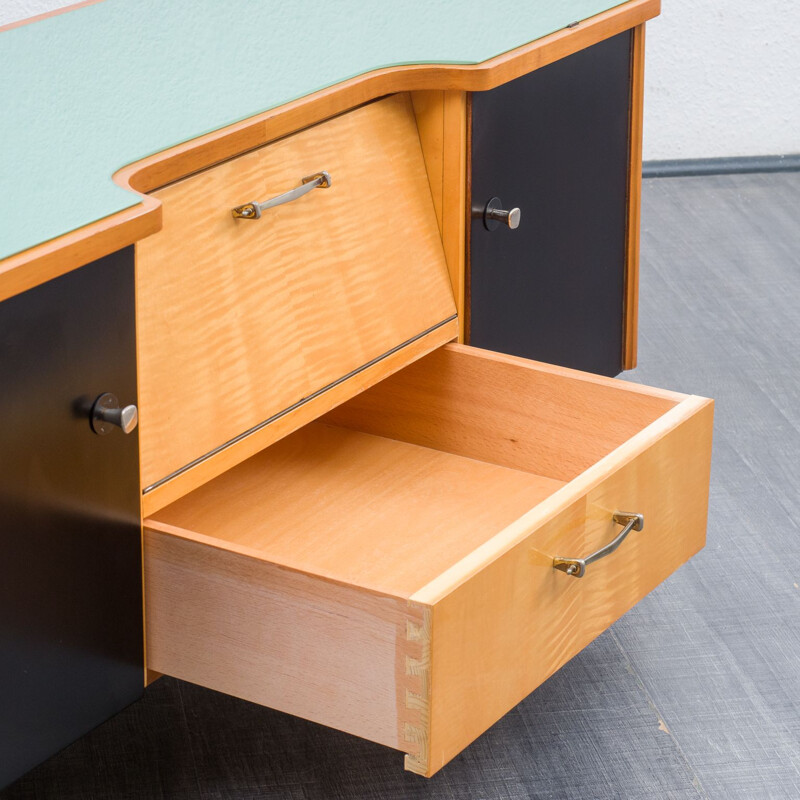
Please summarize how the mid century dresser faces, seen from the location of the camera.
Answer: facing the viewer and to the right of the viewer
